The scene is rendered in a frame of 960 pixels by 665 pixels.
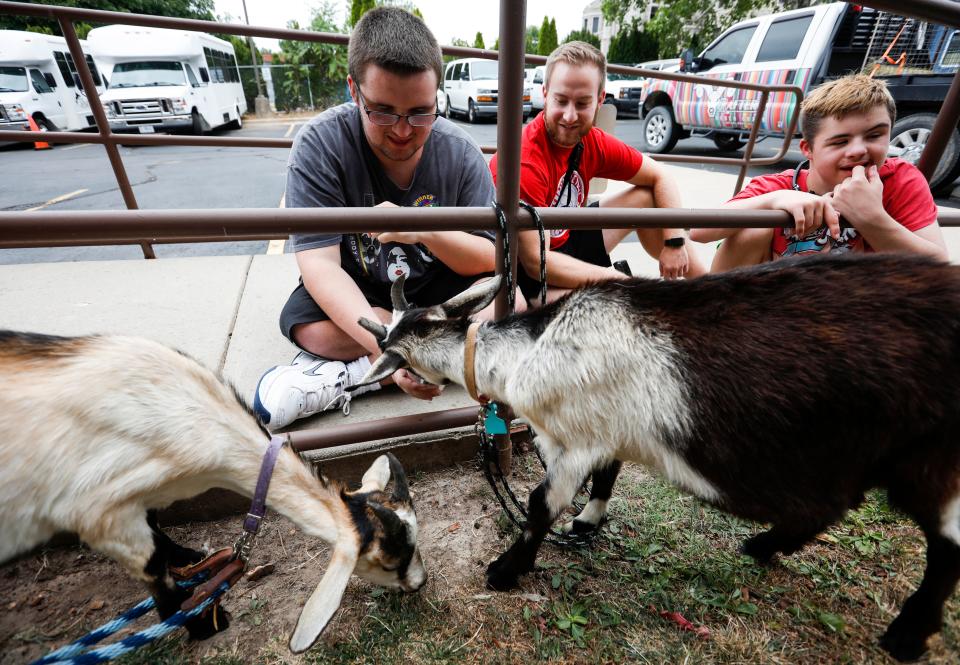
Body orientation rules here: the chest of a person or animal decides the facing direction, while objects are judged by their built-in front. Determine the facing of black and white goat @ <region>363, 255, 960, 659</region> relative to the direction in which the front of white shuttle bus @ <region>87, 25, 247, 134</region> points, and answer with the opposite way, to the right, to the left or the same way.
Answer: to the right

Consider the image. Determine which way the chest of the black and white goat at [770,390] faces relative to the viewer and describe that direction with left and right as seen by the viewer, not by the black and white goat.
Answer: facing to the left of the viewer

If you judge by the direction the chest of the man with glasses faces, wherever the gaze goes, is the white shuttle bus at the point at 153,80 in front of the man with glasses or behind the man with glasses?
behind

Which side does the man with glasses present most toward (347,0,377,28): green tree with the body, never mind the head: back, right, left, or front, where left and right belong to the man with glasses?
back

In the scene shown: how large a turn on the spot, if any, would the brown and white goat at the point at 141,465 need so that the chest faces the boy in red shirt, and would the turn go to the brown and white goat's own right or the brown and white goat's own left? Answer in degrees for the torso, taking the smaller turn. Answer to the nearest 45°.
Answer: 0° — it already faces them

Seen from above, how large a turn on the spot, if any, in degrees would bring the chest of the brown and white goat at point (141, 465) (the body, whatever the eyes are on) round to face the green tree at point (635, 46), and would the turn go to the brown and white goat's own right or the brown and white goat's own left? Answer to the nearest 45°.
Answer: approximately 45° to the brown and white goat's own left

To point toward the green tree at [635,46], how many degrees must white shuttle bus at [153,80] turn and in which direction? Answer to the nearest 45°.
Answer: approximately 135° to its left

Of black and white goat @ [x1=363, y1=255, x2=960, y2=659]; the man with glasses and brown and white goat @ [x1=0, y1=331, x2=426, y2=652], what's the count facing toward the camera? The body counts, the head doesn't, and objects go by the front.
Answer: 1

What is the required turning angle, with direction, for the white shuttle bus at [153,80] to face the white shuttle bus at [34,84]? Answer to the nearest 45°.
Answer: approximately 45° to its right

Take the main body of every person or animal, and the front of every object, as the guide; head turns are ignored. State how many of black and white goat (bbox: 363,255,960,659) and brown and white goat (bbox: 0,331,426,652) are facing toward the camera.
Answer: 0

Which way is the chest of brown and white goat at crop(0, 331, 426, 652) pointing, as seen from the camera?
to the viewer's right

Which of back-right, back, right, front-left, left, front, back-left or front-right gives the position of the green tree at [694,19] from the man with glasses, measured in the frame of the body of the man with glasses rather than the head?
back-left
